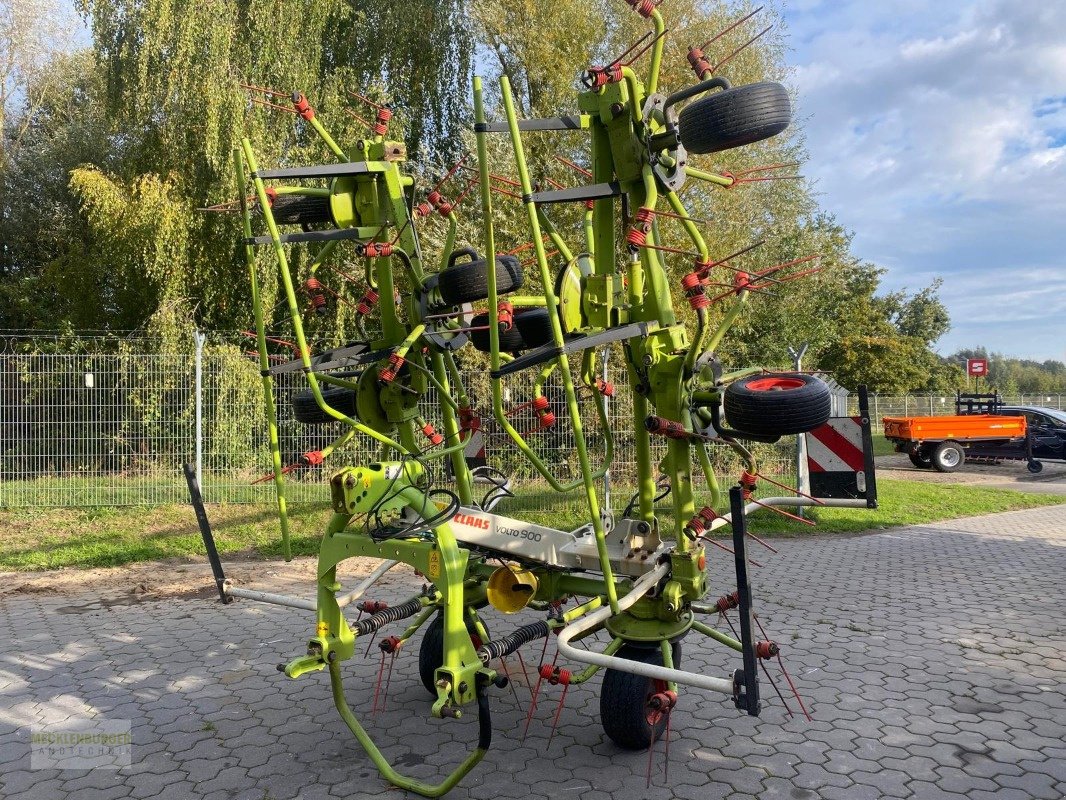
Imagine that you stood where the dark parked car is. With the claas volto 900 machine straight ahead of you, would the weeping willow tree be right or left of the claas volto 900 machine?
right

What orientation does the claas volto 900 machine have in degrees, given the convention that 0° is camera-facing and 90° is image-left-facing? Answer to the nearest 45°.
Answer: approximately 45°

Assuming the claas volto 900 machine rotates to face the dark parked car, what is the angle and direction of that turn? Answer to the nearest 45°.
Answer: approximately 180°

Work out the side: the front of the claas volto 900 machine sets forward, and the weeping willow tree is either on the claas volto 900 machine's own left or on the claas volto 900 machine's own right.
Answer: on the claas volto 900 machine's own right

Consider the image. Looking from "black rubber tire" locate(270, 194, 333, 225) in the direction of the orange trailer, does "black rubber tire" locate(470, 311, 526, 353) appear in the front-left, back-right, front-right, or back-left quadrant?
front-right

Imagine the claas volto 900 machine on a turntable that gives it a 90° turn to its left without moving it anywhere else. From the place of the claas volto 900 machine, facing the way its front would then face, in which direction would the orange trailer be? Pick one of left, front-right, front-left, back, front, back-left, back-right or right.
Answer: left

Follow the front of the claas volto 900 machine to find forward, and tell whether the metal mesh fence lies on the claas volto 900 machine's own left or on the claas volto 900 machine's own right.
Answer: on the claas volto 900 machine's own right
